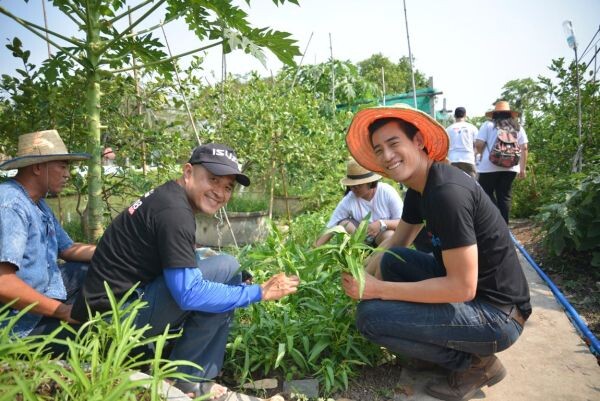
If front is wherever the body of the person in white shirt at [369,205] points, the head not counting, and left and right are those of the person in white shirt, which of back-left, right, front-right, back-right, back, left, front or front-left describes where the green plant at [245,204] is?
right

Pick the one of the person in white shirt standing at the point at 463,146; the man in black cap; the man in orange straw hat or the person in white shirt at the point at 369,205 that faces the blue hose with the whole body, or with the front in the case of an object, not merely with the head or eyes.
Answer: the man in black cap

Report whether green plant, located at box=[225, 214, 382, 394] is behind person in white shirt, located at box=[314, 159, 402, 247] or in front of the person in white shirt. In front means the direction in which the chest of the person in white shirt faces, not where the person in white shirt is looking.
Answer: in front

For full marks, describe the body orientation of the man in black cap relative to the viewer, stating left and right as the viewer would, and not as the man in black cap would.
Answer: facing to the right of the viewer

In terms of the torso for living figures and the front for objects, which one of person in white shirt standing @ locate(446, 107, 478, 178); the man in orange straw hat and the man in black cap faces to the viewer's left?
the man in orange straw hat

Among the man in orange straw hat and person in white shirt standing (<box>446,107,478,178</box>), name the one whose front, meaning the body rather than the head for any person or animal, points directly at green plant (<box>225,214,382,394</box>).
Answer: the man in orange straw hat

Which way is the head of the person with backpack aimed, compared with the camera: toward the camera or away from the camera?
away from the camera

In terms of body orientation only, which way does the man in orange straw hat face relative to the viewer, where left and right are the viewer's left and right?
facing to the left of the viewer

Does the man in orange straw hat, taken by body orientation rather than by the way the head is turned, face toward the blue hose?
no

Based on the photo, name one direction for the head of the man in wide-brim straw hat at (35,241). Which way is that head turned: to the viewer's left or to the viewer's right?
to the viewer's right

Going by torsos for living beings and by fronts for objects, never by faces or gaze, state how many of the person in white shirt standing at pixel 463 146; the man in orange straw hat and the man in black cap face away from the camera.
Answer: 1

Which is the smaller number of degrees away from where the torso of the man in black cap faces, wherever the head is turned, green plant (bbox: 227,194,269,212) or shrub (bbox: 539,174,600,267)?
the shrub

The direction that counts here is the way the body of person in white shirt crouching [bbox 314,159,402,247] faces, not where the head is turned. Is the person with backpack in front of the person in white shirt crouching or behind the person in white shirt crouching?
behind

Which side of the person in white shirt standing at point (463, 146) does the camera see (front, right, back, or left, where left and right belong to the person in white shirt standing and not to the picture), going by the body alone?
back

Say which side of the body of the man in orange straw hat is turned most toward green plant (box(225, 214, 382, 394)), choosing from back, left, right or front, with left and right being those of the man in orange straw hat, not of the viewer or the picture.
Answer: front

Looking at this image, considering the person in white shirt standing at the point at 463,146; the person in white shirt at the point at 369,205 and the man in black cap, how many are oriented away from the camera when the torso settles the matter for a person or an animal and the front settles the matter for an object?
1

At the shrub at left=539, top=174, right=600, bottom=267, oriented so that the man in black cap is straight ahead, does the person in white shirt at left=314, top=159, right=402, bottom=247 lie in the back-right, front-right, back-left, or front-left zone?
front-right
